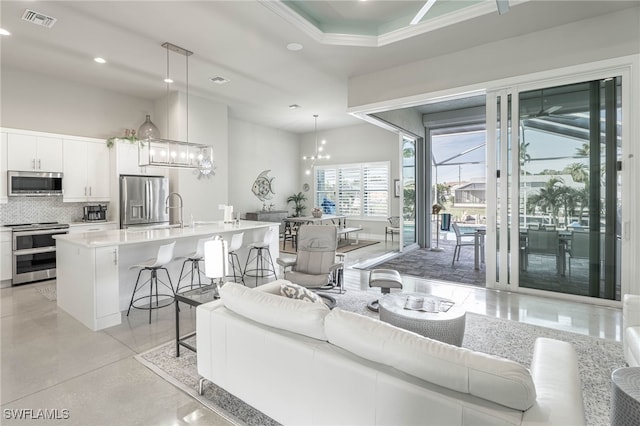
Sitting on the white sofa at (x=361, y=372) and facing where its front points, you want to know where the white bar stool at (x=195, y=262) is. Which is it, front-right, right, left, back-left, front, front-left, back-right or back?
left

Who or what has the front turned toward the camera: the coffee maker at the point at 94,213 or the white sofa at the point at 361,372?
the coffee maker

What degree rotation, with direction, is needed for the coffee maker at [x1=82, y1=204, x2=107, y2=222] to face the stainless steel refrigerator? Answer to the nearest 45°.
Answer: approximately 45° to its left

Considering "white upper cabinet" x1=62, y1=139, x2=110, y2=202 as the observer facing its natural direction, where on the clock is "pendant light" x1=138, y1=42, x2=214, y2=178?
The pendant light is roughly at 11 o'clock from the white upper cabinet.

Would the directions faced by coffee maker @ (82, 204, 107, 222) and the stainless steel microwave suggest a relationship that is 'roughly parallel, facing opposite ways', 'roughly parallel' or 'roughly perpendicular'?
roughly parallel

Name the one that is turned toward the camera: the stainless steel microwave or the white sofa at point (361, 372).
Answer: the stainless steel microwave

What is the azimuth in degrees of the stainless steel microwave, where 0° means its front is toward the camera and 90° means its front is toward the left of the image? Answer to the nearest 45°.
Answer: approximately 0°

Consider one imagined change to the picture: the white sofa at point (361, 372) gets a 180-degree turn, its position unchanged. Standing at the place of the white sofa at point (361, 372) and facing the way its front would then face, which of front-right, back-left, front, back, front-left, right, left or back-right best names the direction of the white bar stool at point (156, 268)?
right

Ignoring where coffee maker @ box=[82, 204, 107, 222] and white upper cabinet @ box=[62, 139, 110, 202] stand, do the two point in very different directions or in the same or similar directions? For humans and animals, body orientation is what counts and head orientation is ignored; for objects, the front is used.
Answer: same or similar directions

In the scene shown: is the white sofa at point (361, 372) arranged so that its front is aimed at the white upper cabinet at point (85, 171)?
no

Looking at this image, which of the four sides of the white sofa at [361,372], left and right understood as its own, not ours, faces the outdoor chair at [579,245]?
front

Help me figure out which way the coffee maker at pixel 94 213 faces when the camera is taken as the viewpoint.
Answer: facing the viewer

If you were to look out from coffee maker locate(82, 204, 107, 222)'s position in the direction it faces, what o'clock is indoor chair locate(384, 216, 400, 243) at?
The indoor chair is roughly at 9 o'clock from the coffee maker.

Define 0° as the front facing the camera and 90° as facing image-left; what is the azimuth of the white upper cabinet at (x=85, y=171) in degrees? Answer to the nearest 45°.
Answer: approximately 0°

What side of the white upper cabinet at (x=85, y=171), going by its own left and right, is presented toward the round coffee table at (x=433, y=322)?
front

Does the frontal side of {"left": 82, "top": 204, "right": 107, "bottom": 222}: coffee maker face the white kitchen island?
yes

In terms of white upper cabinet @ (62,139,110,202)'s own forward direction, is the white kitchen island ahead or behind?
ahead

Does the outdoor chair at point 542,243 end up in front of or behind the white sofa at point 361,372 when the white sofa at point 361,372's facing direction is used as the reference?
in front
